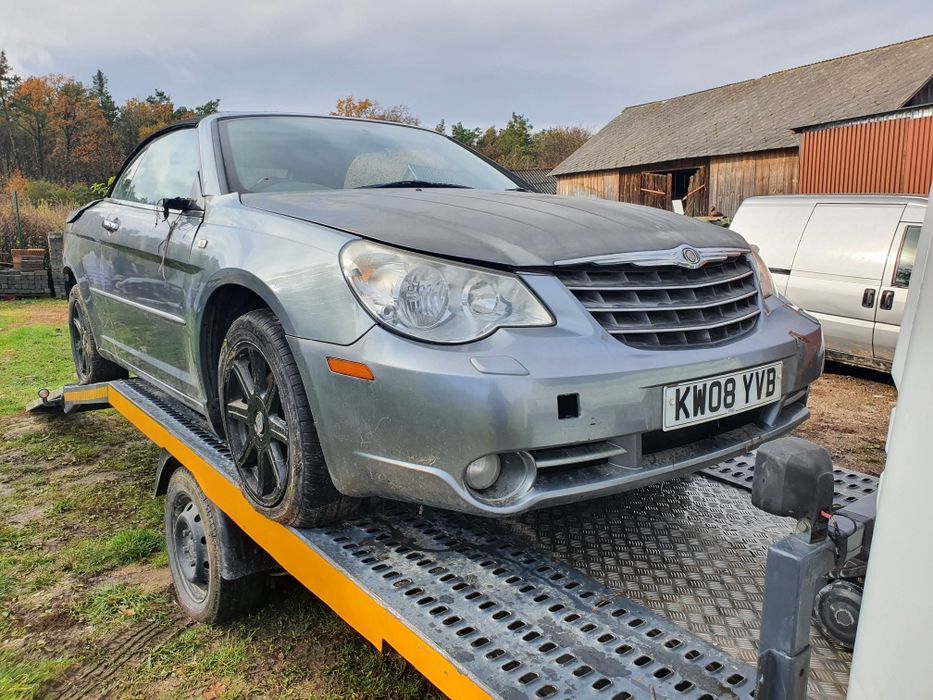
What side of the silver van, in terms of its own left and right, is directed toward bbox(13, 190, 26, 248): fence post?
back

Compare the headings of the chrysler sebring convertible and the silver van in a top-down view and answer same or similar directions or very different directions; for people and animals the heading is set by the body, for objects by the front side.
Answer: same or similar directions

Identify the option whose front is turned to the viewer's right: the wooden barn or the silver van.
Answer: the silver van

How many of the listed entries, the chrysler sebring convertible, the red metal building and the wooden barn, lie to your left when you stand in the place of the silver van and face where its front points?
2

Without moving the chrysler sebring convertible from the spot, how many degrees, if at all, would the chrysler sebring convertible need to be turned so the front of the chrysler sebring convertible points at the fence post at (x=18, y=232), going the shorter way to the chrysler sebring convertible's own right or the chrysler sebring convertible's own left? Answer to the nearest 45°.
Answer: approximately 180°

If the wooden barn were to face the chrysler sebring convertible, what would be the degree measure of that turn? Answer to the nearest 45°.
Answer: approximately 45° to its left

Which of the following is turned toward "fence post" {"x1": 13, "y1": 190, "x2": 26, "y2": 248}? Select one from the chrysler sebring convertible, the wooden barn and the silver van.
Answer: the wooden barn

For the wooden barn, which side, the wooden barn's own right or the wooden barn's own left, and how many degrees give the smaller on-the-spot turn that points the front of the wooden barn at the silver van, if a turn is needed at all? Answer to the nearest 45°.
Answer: approximately 45° to the wooden barn's own left

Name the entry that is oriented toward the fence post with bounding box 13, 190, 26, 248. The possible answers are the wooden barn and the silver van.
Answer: the wooden barn

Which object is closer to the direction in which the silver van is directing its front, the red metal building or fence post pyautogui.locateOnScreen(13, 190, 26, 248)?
the red metal building

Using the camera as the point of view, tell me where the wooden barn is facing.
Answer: facing the viewer and to the left of the viewer

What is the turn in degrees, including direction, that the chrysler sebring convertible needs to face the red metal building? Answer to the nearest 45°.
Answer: approximately 90° to its left

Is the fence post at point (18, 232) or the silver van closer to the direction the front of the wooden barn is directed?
the fence post

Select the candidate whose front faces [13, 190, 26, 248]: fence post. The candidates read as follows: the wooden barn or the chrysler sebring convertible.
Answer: the wooden barn

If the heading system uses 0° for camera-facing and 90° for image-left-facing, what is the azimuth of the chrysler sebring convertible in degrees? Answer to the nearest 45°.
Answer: approximately 315°

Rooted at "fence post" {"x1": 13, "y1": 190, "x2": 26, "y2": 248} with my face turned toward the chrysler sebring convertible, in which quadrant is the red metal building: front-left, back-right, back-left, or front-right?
front-left

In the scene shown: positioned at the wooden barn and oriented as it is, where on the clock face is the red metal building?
The red metal building is roughly at 10 o'clock from the wooden barn.

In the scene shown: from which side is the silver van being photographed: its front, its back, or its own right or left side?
right

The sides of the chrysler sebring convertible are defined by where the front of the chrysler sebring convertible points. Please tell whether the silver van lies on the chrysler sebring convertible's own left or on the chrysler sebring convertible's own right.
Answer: on the chrysler sebring convertible's own left
